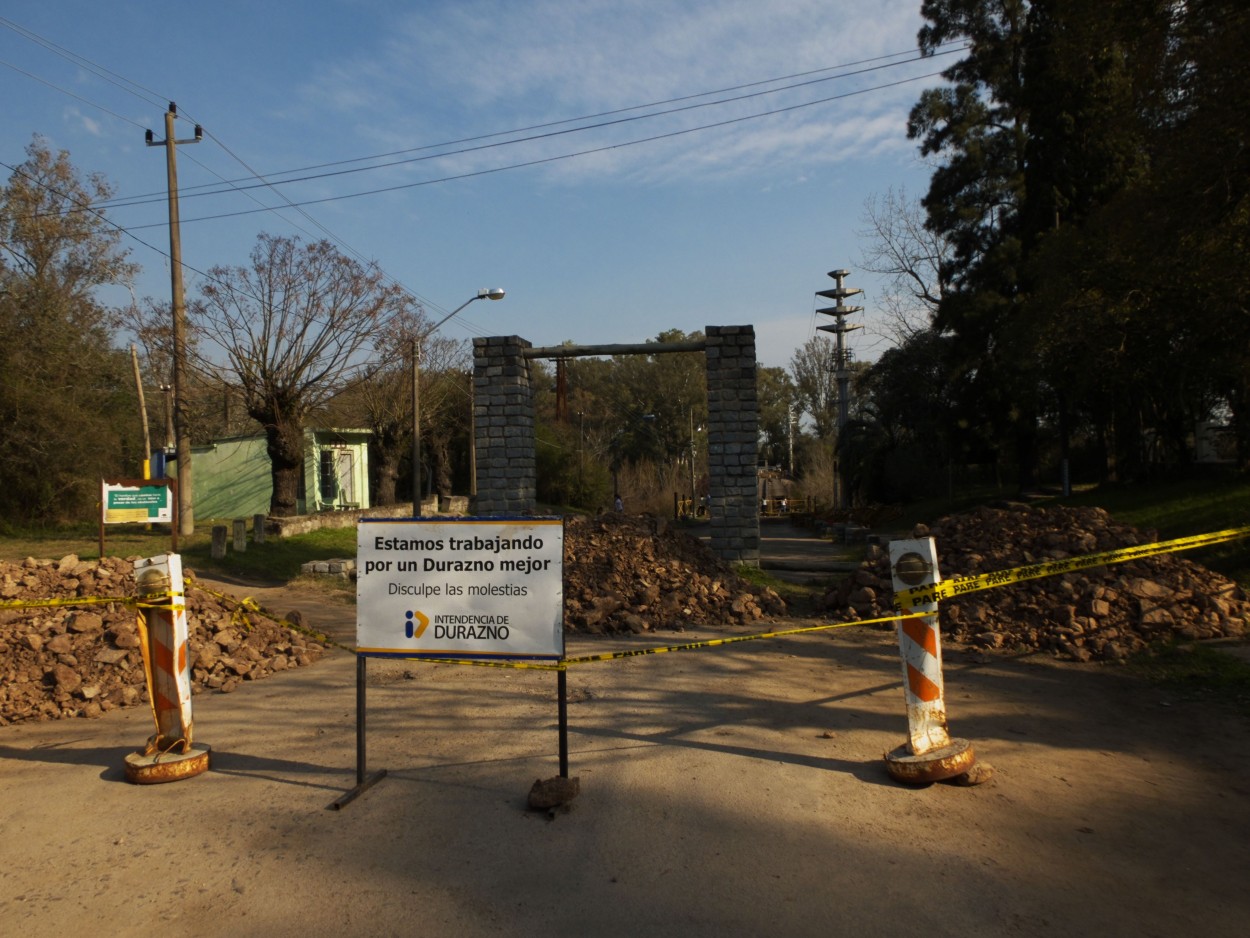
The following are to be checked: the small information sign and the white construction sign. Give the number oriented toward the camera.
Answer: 2

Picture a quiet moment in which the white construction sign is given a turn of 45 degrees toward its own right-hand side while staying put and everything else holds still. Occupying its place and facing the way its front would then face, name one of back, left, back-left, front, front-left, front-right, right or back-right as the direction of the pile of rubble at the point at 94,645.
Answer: right

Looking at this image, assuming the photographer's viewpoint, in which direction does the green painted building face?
facing the viewer and to the right of the viewer

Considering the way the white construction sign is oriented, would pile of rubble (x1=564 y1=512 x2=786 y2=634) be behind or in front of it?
behind

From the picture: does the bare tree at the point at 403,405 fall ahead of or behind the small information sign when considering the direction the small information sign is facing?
behind

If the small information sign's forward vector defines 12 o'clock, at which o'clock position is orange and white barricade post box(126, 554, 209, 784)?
The orange and white barricade post is roughly at 12 o'clock from the small information sign.

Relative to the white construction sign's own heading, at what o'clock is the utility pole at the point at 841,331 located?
The utility pole is roughly at 7 o'clock from the white construction sign.

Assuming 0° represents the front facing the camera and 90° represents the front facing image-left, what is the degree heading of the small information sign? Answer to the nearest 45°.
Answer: approximately 0°

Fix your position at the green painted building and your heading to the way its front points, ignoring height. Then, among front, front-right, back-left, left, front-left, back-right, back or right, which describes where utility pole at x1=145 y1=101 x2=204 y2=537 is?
front-right

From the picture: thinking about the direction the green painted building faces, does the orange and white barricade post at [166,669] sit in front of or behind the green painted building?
in front

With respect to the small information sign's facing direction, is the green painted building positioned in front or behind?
behind
